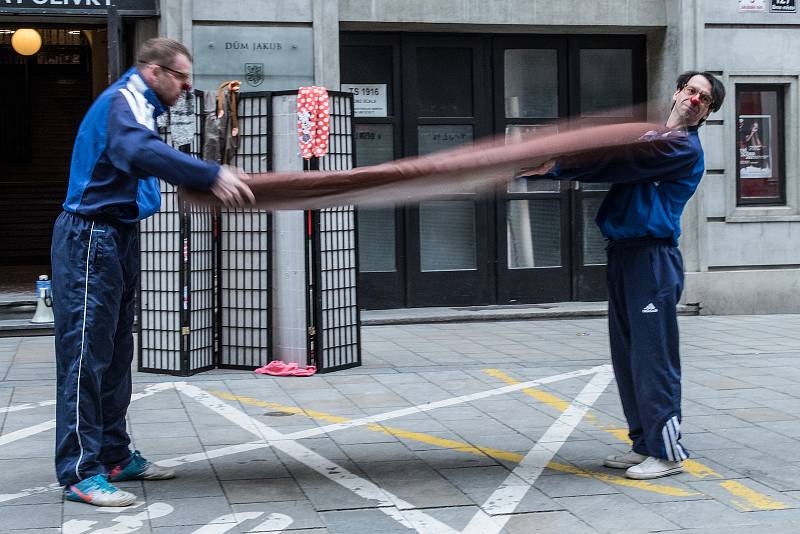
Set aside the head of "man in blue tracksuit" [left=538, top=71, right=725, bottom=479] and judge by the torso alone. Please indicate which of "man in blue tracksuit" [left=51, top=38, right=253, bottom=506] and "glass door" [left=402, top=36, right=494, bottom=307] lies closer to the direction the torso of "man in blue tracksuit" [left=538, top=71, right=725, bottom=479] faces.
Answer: the man in blue tracksuit

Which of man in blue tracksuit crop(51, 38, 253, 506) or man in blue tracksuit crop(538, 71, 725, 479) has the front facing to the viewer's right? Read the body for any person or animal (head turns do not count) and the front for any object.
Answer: man in blue tracksuit crop(51, 38, 253, 506)

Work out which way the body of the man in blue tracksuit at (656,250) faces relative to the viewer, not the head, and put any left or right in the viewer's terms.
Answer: facing to the left of the viewer

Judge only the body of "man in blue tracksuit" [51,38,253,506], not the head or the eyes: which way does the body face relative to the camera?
to the viewer's right

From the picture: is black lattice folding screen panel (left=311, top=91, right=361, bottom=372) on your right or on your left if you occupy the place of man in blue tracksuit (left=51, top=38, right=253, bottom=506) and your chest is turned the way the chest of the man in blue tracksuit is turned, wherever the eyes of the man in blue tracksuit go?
on your left

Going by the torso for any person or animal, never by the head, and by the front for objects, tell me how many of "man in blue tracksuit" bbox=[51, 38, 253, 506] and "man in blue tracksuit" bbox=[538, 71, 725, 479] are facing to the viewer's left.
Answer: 1
